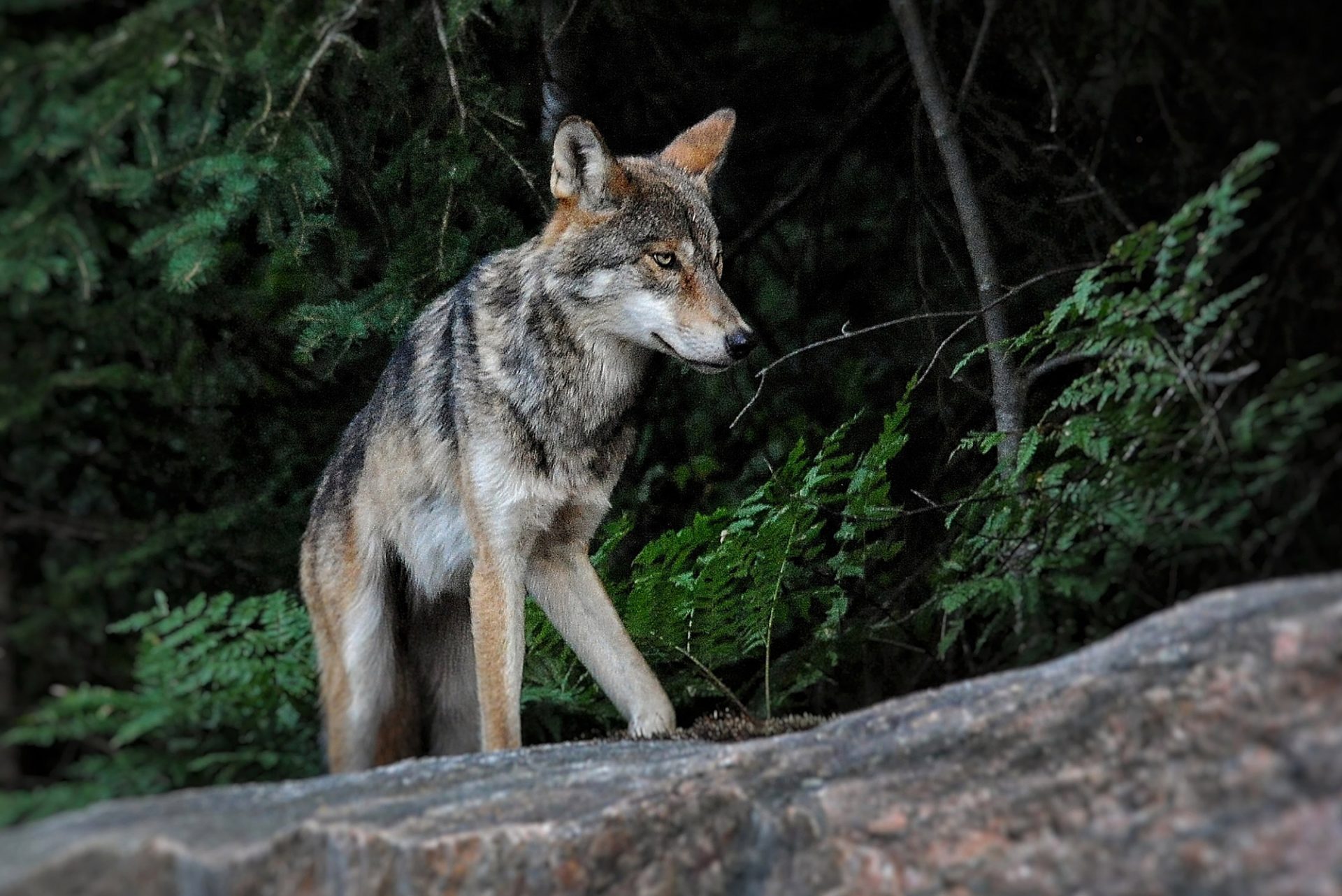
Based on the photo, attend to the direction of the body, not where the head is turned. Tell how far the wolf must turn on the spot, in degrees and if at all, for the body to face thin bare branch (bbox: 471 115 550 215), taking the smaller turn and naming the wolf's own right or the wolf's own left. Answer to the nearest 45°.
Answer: approximately 90° to the wolf's own left

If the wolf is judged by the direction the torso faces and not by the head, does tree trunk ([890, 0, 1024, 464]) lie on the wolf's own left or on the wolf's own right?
on the wolf's own left

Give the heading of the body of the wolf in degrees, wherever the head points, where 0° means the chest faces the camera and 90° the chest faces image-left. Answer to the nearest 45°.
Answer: approximately 315°

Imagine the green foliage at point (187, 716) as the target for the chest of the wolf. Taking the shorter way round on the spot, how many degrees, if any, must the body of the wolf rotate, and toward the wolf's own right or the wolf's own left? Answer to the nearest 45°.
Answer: approximately 90° to the wolf's own right
